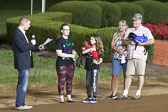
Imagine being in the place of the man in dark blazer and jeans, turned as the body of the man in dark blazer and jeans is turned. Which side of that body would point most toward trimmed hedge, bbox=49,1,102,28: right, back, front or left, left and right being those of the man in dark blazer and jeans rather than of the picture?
left

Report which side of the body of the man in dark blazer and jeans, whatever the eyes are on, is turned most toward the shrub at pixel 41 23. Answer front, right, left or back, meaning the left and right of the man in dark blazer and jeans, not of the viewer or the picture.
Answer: left

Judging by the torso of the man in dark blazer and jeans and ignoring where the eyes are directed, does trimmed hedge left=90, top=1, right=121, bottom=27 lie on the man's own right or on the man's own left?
on the man's own left

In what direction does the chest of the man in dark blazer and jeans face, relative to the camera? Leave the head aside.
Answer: to the viewer's right
